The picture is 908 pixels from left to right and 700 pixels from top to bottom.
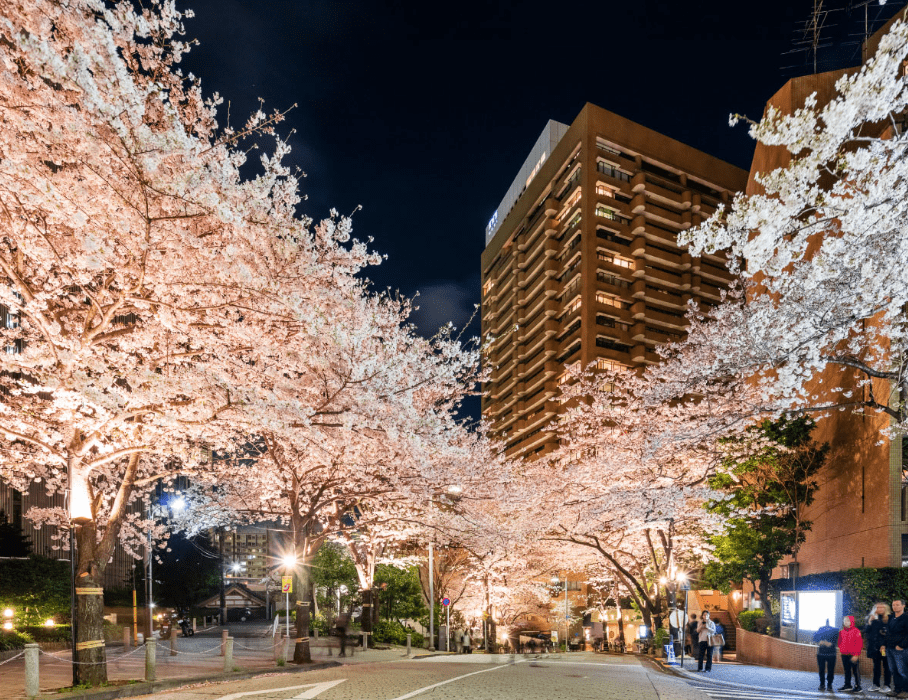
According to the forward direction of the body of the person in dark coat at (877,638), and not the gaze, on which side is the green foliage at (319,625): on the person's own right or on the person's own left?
on the person's own right

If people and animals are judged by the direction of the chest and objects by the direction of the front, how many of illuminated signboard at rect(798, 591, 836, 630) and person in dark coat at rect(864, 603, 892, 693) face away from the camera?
0

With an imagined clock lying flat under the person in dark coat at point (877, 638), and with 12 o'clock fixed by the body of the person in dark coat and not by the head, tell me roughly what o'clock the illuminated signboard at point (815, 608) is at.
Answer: The illuminated signboard is roughly at 4 o'clock from the person in dark coat.

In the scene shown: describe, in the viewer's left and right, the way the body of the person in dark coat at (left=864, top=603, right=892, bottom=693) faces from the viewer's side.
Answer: facing the viewer and to the left of the viewer

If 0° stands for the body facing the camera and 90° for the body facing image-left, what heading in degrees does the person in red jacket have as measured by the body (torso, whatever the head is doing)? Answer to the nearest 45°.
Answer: approximately 45°

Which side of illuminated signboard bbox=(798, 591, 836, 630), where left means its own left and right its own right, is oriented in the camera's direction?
front

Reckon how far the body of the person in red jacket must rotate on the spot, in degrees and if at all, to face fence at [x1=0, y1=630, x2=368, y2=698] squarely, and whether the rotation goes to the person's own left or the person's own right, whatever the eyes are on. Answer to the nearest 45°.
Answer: approximately 45° to the person's own right

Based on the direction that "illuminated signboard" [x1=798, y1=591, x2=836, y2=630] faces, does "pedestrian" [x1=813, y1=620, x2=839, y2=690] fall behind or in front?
in front
